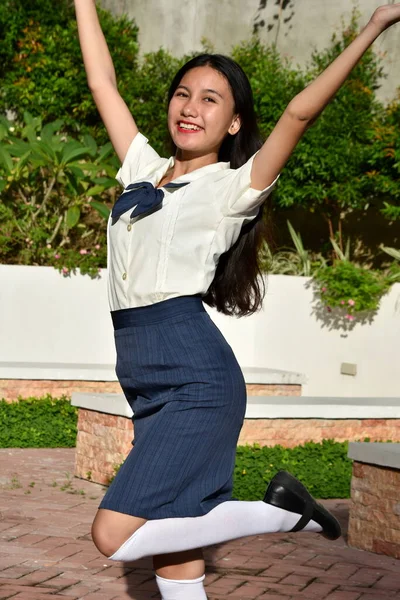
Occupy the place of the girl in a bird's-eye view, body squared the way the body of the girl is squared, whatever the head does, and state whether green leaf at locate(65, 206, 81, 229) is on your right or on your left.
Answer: on your right

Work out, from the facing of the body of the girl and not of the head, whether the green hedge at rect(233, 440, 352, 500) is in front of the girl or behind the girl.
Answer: behind

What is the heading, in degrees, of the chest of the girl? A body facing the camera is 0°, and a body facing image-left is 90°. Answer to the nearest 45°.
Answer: approximately 45°

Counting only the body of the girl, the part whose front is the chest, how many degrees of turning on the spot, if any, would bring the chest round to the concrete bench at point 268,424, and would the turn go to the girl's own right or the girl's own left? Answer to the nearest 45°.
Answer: approximately 135° to the girl's own right

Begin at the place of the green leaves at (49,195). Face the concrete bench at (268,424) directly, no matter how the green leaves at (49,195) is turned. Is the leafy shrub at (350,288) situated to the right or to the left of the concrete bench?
left

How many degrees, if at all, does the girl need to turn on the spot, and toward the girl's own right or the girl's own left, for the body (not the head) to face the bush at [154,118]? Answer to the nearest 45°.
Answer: approximately 135° to the girl's own right
